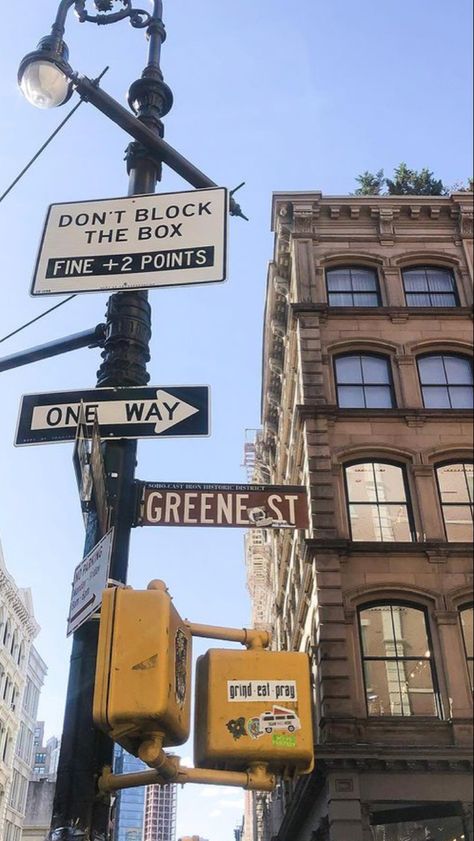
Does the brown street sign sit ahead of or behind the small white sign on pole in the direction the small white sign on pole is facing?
behind

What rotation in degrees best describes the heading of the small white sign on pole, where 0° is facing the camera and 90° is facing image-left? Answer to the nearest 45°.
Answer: approximately 45°
